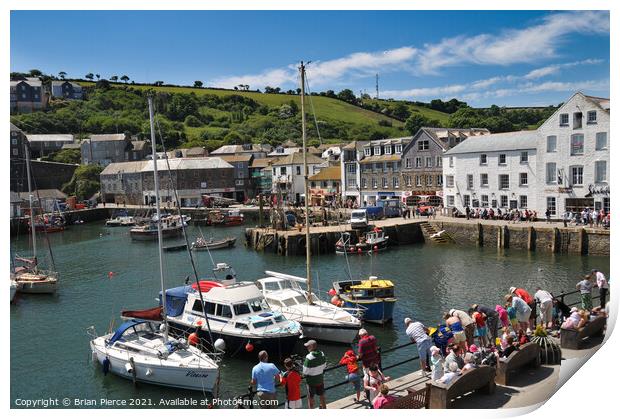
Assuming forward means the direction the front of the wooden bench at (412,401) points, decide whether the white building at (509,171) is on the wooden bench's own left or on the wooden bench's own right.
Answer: on the wooden bench's own right

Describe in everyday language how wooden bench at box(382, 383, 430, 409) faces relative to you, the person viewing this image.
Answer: facing away from the viewer and to the left of the viewer

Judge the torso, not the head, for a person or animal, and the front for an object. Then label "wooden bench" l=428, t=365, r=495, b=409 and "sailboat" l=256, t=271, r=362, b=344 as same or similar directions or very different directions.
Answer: very different directions

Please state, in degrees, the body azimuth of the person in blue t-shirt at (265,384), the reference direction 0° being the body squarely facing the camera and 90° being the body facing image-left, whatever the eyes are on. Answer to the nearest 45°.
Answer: approximately 180°

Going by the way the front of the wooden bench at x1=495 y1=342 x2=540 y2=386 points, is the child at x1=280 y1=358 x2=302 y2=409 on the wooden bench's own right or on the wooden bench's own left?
on the wooden bench's own left

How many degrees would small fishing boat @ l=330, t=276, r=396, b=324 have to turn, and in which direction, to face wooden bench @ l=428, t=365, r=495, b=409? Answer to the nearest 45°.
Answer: approximately 45° to its right
